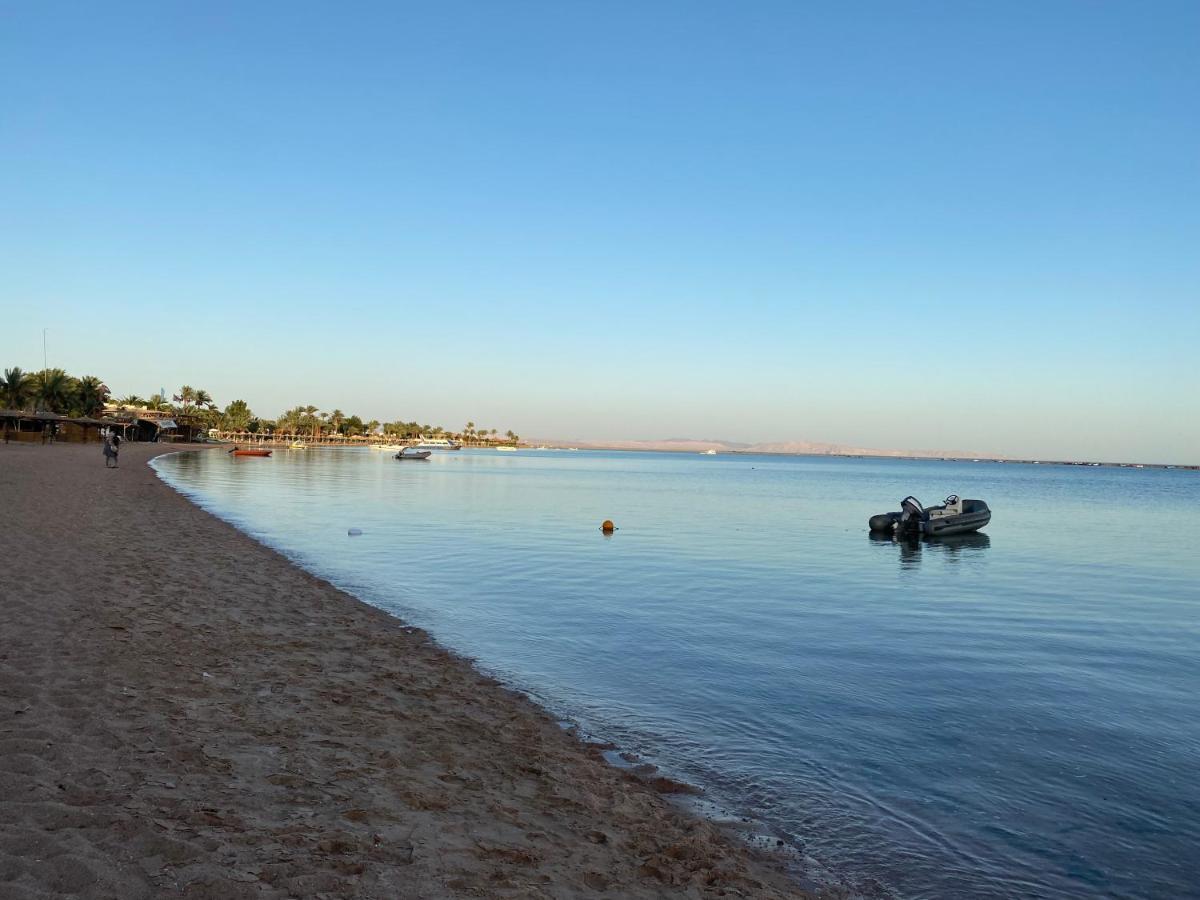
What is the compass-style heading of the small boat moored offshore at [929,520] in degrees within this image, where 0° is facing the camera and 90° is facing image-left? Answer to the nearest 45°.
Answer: approximately 225°
